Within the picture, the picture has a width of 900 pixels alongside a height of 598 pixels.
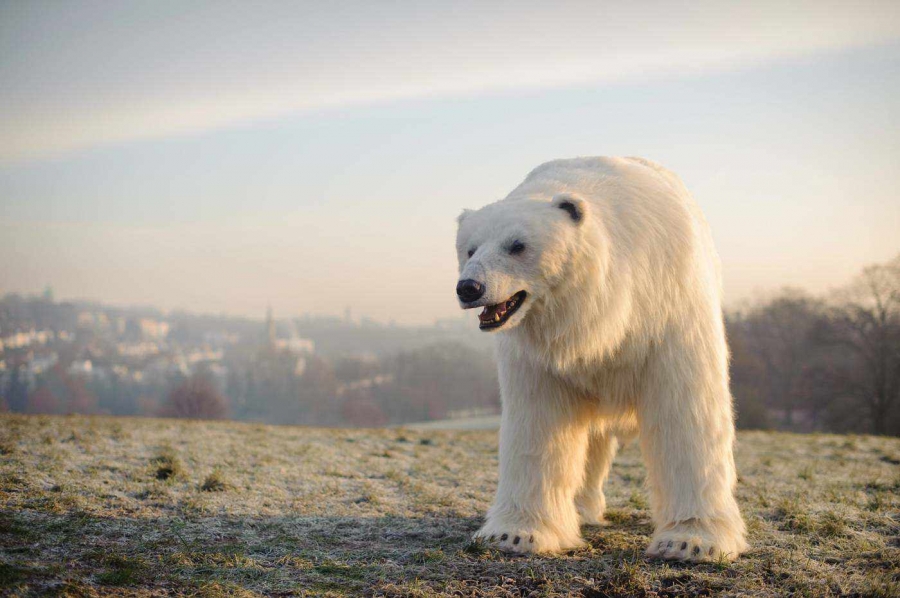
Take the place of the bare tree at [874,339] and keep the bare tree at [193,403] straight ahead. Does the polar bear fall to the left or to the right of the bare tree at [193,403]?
left

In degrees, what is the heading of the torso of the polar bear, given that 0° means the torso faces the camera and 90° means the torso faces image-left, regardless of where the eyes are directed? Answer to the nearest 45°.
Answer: approximately 0°

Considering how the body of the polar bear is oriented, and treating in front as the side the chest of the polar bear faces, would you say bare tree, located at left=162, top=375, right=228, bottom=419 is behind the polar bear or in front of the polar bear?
behind

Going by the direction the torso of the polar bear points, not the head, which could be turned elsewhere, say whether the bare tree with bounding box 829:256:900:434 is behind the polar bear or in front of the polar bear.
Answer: behind

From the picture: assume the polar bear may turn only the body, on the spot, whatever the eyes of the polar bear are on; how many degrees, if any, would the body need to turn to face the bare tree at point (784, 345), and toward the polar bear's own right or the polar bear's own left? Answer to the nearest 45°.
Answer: approximately 180°
